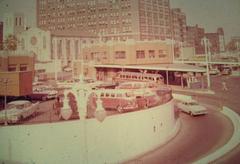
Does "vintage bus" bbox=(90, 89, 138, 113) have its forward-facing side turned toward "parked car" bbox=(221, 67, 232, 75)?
no

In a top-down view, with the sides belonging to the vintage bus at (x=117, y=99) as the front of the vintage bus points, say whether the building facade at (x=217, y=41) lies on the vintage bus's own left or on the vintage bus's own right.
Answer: on the vintage bus's own left

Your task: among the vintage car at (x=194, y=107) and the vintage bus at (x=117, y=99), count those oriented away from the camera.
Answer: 0

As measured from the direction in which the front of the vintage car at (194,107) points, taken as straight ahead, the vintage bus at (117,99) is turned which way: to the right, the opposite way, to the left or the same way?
the same way
